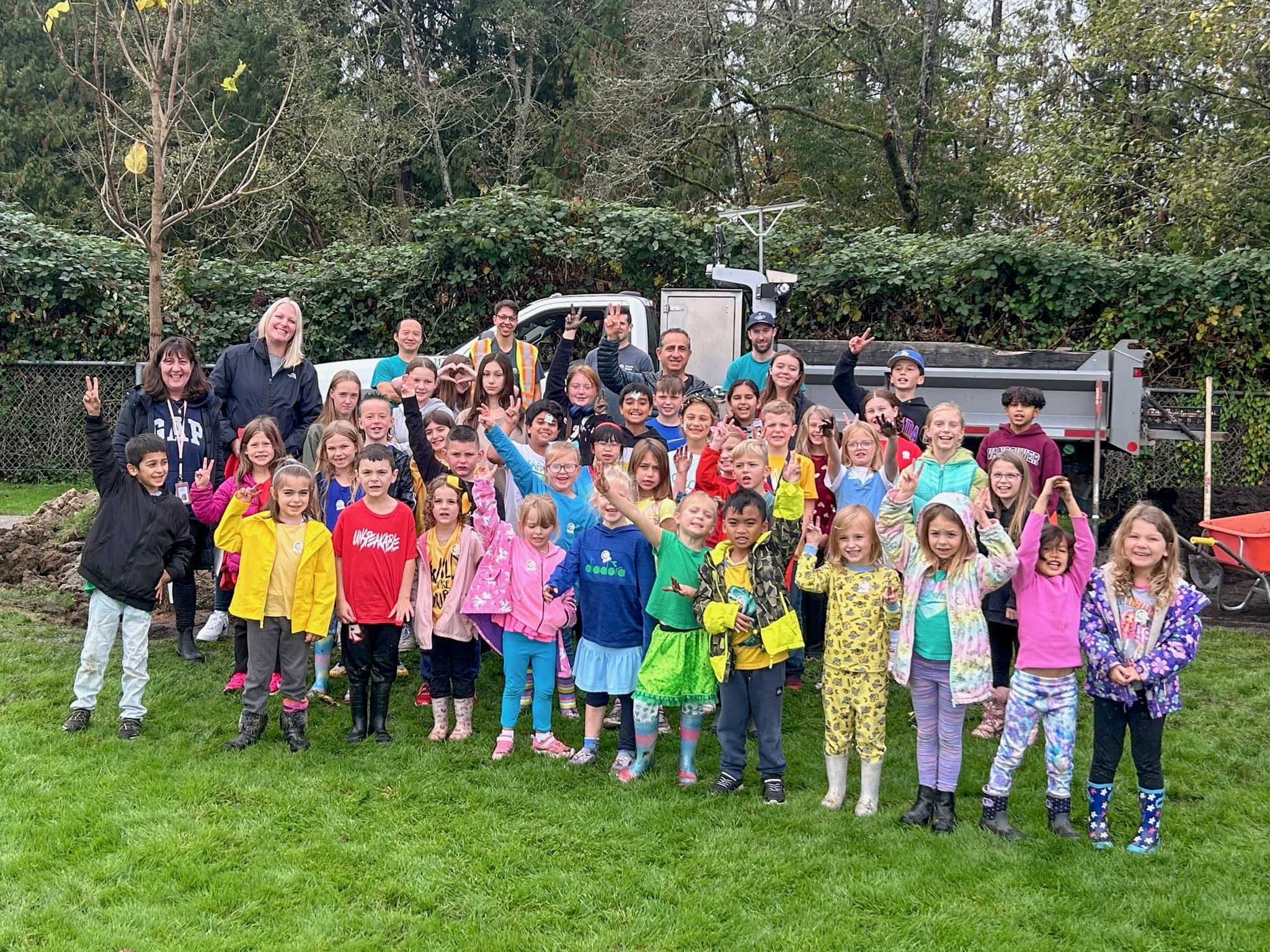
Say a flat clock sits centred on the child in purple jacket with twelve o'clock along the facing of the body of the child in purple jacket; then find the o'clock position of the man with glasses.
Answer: The man with glasses is roughly at 4 o'clock from the child in purple jacket.

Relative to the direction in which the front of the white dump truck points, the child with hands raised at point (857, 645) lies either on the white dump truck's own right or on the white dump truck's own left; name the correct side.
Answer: on the white dump truck's own left

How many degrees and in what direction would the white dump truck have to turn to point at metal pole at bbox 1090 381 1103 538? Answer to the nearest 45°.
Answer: approximately 135° to its left

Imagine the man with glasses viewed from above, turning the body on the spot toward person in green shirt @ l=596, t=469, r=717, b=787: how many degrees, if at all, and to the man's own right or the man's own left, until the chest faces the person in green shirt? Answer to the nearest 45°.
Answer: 0° — they already face them

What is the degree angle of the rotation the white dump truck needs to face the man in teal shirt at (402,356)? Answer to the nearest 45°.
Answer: approximately 45° to its left
